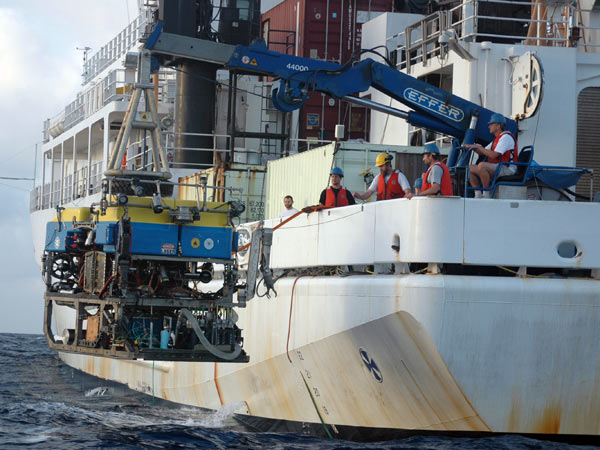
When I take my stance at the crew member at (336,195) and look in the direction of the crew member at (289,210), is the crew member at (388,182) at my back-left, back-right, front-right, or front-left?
back-right

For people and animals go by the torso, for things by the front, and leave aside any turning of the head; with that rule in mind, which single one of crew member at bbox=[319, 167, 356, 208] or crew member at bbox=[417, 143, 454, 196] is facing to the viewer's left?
crew member at bbox=[417, 143, 454, 196]

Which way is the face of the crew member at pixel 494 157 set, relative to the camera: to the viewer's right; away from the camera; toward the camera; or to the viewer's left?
to the viewer's left

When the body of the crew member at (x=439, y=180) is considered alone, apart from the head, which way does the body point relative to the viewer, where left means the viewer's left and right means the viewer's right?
facing to the left of the viewer

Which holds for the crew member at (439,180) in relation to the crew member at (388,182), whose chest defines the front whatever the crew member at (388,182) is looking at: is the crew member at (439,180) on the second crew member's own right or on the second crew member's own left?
on the second crew member's own left

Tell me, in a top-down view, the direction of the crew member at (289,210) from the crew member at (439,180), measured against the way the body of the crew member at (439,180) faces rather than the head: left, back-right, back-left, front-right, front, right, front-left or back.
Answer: front-right

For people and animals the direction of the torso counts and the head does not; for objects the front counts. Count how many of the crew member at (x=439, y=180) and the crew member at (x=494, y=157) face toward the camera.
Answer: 0

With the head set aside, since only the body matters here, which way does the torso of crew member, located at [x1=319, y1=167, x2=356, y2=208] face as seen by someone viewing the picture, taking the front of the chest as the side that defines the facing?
toward the camera

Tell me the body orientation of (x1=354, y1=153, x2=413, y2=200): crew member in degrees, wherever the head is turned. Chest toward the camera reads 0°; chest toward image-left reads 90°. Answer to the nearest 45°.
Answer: approximately 45°

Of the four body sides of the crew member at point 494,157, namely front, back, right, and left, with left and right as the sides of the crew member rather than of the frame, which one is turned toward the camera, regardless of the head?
left
